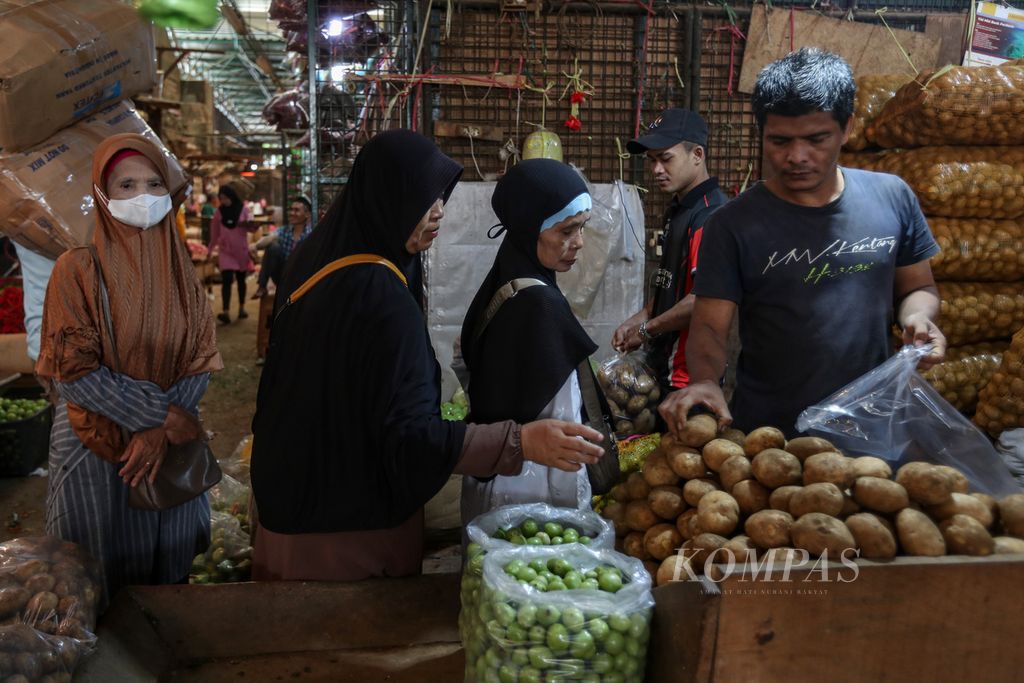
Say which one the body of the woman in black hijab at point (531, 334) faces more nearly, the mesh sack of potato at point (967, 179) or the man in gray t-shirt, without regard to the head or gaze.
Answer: the man in gray t-shirt

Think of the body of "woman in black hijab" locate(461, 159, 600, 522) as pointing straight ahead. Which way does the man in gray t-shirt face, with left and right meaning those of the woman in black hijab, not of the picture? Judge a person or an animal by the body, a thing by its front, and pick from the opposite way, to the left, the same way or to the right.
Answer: to the right

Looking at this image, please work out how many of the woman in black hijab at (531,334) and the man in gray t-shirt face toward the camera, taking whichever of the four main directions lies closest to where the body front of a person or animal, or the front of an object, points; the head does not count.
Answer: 1

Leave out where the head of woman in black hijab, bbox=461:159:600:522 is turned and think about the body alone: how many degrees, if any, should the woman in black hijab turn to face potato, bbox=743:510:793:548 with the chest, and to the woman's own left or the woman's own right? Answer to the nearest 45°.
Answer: approximately 45° to the woman's own right

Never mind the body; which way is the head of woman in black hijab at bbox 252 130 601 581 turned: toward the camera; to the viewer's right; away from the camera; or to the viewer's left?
to the viewer's right

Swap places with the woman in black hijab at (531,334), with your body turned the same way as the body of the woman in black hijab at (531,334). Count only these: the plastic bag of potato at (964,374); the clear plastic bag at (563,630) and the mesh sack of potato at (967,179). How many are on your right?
1

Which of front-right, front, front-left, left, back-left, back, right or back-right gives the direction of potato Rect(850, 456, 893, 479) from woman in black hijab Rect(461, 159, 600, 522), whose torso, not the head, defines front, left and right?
front-right

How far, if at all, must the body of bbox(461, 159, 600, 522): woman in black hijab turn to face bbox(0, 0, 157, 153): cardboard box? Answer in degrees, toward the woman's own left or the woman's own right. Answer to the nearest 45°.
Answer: approximately 135° to the woman's own left

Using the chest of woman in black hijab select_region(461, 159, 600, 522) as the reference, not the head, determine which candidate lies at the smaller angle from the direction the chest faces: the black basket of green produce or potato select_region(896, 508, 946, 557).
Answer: the potato

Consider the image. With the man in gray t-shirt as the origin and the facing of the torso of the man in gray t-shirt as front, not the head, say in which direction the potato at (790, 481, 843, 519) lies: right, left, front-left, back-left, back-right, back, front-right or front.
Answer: front

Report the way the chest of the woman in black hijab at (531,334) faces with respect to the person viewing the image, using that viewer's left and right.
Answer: facing to the right of the viewer

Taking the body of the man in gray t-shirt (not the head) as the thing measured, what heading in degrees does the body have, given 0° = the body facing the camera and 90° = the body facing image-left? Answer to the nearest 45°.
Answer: approximately 0°
